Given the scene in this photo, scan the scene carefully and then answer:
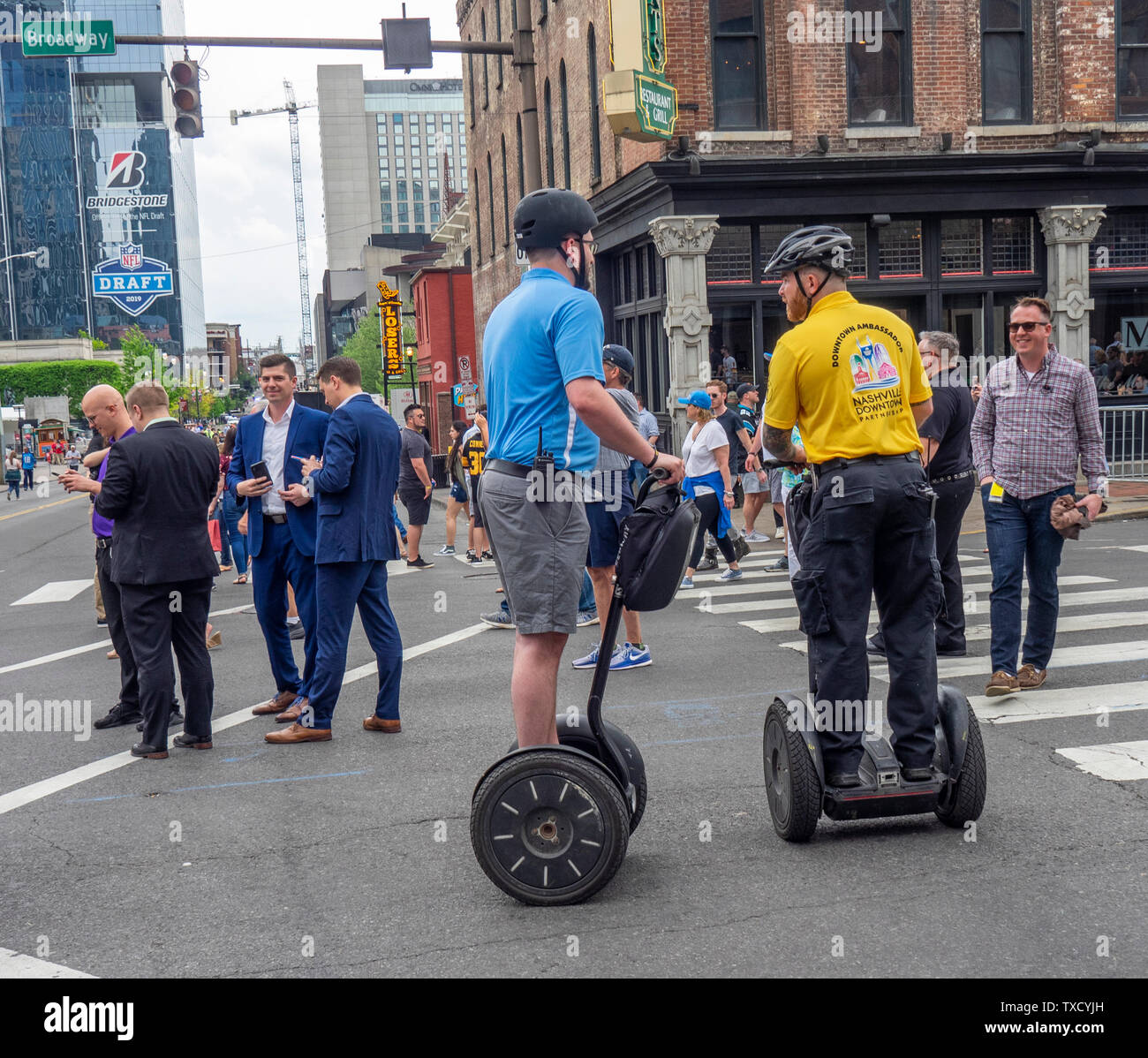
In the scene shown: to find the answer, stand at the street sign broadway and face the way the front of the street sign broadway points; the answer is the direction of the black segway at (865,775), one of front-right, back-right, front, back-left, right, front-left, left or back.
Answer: front

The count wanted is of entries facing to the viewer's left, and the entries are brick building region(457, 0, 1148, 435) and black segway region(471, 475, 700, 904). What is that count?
0

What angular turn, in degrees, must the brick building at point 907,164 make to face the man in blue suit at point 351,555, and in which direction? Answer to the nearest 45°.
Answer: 0° — it already faces them

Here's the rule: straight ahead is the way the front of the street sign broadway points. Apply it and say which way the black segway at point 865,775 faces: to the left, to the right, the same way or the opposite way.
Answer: the opposite way

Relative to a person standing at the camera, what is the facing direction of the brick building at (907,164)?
facing the viewer

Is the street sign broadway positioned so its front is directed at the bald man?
yes

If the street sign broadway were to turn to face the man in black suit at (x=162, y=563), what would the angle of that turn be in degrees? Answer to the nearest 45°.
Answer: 0° — it already faces them

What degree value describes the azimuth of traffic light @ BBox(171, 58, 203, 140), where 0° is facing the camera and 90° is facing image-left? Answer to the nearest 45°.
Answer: approximately 45°

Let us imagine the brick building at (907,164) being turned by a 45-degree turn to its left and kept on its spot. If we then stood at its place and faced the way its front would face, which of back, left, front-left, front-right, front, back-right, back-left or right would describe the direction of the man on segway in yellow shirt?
front-right

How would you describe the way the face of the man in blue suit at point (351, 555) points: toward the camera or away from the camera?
away from the camera

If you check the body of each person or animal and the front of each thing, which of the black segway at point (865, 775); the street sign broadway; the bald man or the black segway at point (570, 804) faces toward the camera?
the street sign broadway

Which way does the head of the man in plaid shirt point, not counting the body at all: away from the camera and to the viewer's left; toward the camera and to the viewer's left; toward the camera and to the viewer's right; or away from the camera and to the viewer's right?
toward the camera and to the viewer's left
